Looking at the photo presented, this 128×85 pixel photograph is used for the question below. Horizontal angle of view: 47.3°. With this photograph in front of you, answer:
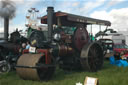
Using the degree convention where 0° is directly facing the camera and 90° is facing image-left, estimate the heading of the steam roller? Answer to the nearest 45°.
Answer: approximately 45°
